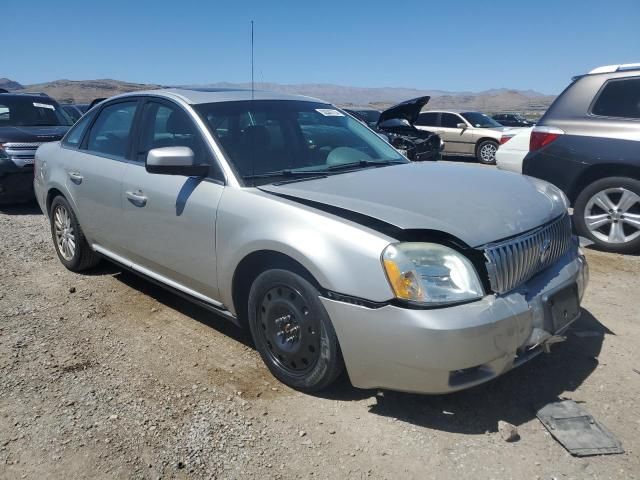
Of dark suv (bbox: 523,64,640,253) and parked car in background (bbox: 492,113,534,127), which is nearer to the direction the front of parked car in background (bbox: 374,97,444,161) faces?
the dark suv

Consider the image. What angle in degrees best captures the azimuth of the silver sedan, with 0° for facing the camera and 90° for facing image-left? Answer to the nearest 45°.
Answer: approximately 315°

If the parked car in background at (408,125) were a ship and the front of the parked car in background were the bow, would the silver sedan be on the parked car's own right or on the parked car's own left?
on the parked car's own right

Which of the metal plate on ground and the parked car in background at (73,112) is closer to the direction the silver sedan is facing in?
the metal plate on ground

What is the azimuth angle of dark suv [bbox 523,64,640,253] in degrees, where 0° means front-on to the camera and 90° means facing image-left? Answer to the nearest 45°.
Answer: approximately 270°

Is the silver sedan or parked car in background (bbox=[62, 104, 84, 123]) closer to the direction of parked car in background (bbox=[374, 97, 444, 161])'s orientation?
the silver sedan

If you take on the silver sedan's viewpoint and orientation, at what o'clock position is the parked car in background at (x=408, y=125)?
The parked car in background is roughly at 8 o'clock from the silver sedan.
